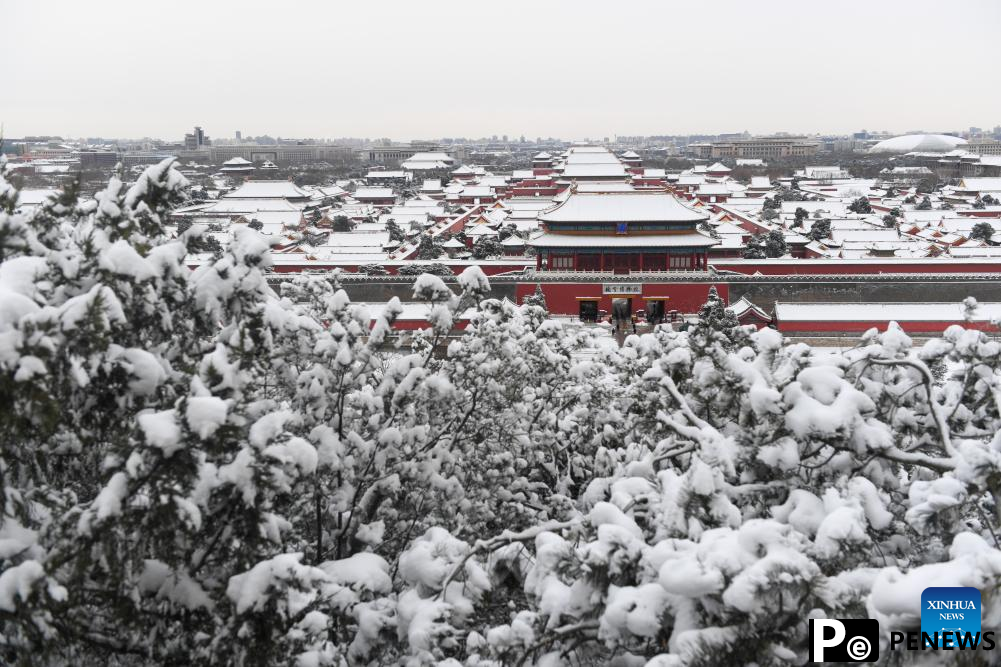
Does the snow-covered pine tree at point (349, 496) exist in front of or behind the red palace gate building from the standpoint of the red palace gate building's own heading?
in front

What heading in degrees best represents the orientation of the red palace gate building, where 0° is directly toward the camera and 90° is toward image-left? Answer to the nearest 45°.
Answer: approximately 0°
